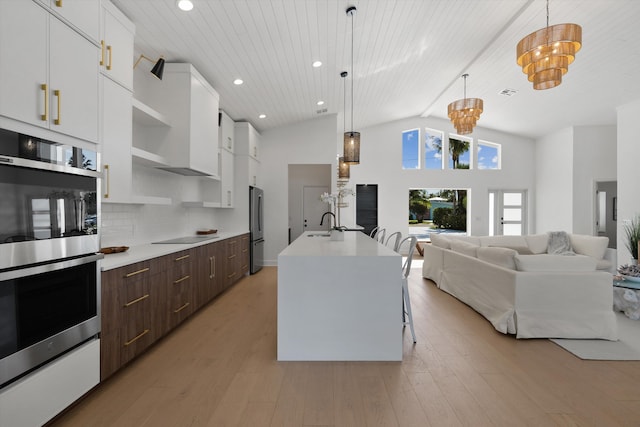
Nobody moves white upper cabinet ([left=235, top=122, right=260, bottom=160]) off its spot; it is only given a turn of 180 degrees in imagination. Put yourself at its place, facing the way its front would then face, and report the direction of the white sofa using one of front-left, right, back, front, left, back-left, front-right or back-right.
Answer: back-left

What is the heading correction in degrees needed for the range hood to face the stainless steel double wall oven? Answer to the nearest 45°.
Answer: approximately 45° to its right

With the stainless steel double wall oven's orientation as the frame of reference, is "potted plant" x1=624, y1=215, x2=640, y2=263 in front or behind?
in front

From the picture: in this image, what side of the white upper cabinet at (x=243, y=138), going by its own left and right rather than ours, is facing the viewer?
right

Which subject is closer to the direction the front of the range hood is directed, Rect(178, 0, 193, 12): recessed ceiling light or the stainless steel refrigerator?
the recessed ceiling light

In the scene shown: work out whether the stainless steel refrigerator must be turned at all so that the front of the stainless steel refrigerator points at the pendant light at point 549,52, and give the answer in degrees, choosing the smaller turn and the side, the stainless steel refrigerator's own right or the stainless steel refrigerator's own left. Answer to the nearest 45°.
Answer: approximately 45° to the stainless steel refrigerator's own right

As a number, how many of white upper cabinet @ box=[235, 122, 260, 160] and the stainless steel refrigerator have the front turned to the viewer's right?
2

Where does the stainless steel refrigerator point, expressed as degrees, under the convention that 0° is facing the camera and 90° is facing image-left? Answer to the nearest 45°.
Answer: approximately 270°
